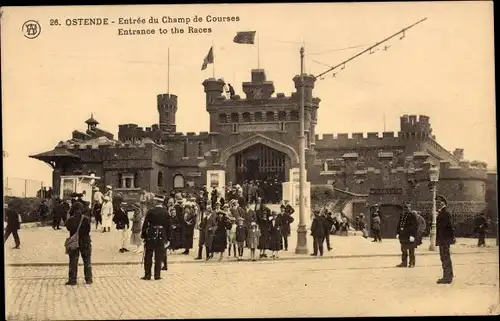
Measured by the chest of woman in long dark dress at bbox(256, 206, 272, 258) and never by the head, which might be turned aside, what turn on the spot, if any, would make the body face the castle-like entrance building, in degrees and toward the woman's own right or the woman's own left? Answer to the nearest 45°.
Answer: approximately 180°

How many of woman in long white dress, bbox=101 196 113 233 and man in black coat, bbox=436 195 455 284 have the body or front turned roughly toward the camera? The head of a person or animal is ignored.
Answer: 1

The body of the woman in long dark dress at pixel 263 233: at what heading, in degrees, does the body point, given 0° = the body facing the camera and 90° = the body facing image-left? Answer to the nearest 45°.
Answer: approximately 0°

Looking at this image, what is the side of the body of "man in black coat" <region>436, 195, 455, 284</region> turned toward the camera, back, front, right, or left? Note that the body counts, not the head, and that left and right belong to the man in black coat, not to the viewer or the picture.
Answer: left

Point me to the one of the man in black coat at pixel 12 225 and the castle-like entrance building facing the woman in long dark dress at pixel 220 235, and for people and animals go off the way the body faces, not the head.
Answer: the castle-like entrance building

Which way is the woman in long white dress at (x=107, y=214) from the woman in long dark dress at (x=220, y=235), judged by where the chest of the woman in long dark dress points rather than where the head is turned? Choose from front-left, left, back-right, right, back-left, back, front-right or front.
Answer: back-right
